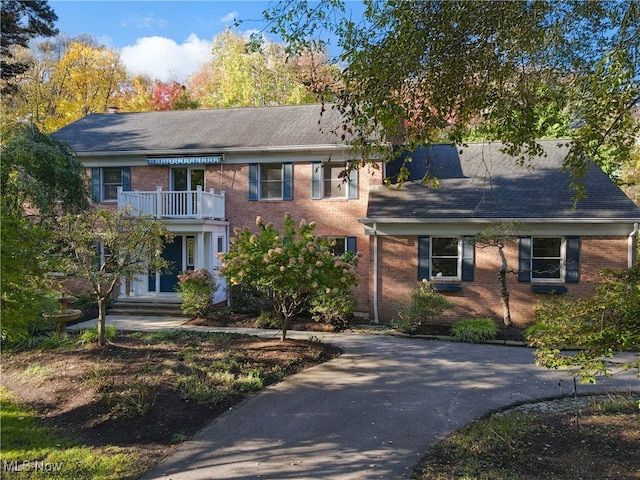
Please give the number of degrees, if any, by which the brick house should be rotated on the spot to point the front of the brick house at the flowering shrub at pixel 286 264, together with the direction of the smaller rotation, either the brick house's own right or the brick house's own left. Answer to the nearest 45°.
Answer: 0° — it already faces it

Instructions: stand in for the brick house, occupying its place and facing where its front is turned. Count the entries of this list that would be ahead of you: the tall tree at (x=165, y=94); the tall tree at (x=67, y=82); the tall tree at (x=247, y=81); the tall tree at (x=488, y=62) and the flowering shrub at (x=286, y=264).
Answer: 2

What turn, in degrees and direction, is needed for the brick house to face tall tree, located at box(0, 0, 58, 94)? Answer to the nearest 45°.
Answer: approximately 90° to its right

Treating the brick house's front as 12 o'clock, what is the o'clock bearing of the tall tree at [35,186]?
The tall tree is roughly at 2 o'clock from the brick house.

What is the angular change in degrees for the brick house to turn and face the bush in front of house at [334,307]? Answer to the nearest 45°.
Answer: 0° — it already faces it

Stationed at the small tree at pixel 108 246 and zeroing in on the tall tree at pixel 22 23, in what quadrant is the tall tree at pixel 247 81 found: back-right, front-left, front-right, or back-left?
front-right

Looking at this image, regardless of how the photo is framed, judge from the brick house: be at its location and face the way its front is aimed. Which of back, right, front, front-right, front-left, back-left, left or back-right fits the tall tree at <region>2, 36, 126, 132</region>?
back-right

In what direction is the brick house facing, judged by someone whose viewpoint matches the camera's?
facing the viewer

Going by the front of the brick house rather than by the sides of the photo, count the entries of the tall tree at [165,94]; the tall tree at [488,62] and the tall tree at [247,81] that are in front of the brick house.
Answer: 1

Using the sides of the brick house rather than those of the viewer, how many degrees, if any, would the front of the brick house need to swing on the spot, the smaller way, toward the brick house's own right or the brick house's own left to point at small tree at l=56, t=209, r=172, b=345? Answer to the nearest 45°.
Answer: approximately 45° to the brick house's own right

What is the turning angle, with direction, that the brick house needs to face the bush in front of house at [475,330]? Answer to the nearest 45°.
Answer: approximately 45° to its left

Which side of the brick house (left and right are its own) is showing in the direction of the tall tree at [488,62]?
front

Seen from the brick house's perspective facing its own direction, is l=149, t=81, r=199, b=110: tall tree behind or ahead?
behind

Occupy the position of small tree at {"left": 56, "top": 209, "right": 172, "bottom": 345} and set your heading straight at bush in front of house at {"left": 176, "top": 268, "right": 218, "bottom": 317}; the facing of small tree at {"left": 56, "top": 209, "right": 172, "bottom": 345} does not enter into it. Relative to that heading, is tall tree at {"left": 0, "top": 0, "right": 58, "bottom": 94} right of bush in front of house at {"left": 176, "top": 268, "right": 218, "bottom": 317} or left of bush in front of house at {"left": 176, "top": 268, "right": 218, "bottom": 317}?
left

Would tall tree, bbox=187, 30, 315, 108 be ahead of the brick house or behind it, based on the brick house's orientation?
behind
